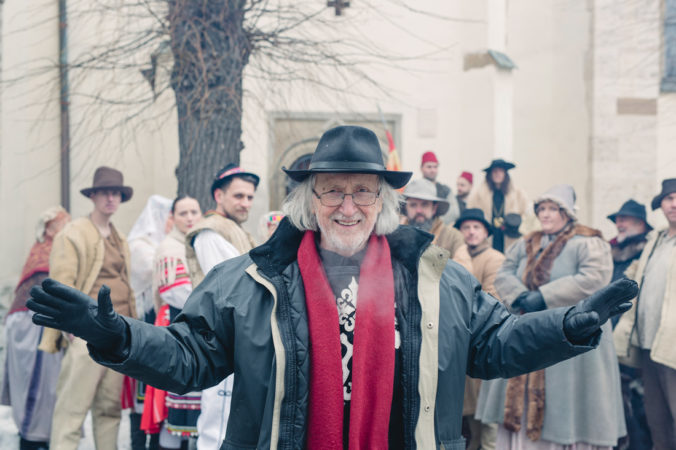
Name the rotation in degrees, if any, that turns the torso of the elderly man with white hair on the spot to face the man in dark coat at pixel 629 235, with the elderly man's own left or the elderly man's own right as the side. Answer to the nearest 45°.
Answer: approximately 135° to the elderly man's own left

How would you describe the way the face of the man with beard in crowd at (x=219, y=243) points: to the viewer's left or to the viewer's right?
to the viewer's right

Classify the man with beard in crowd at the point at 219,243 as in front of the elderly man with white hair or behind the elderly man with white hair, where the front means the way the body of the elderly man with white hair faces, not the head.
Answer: behind

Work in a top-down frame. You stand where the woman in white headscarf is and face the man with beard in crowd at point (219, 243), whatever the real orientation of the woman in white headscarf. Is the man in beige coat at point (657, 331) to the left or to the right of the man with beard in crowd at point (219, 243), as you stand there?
left

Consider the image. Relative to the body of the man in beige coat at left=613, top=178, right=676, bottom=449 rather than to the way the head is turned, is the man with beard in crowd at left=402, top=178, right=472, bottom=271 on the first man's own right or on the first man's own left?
on the first man's own right
